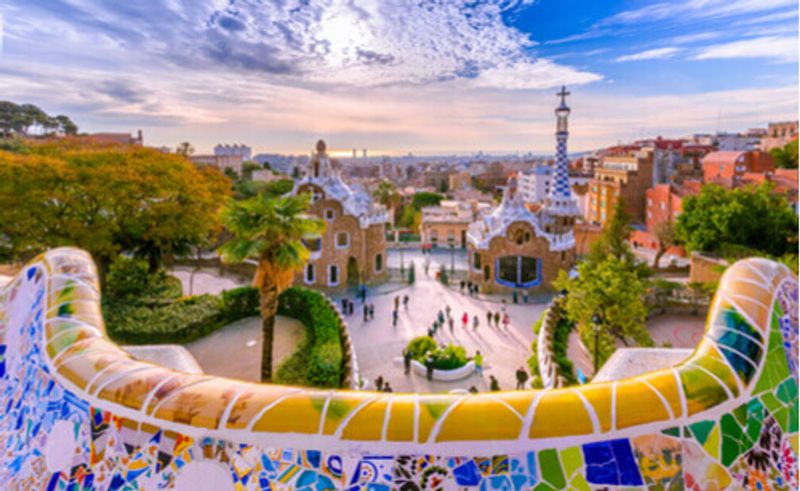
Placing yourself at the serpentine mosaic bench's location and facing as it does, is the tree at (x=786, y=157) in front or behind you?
behind

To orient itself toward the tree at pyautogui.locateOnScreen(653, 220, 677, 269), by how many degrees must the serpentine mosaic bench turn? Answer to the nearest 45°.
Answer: approximately 135° to its left

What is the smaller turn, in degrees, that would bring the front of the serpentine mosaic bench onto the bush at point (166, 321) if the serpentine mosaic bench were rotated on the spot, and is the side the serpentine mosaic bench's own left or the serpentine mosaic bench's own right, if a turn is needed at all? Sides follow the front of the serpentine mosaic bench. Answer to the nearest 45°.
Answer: approximately 135° to the serpentine mosaic bench's own right

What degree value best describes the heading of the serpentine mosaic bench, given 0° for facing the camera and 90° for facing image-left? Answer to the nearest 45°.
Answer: approximately 0°

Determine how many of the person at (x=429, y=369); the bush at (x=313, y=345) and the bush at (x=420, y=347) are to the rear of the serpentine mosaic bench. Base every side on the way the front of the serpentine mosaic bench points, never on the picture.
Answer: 3

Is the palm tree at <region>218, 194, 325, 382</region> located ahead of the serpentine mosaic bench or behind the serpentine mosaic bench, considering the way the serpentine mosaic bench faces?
behind

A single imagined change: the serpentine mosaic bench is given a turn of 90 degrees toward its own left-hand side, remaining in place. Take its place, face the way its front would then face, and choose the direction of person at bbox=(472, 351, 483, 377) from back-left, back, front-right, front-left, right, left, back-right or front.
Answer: left

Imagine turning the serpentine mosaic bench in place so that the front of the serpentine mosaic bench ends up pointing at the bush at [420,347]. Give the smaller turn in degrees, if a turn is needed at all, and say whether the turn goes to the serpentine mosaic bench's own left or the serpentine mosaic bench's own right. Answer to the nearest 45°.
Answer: approximately 180°

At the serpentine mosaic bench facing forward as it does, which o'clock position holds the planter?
The planter is roughly at 6 o'clock from the serpentine mosaic bench.

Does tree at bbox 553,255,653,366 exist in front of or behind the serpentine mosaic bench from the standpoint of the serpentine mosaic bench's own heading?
behind

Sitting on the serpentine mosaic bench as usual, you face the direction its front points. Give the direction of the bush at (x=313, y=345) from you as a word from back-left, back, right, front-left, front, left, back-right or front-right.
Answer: back

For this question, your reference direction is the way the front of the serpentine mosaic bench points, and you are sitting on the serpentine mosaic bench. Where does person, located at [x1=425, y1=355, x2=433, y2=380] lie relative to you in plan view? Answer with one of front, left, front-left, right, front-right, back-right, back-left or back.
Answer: back

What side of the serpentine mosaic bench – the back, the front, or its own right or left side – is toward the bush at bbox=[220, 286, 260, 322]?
back

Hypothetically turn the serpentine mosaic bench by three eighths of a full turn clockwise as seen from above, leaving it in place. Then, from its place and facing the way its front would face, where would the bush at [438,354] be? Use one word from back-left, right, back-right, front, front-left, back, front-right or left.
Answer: front-right
